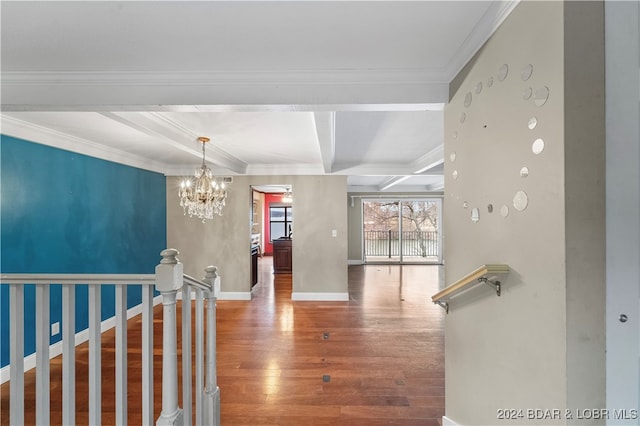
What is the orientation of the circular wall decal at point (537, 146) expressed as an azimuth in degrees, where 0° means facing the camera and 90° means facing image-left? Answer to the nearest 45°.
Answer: approximately 45°

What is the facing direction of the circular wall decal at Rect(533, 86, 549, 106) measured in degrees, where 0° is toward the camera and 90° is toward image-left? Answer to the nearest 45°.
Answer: approximately 45°

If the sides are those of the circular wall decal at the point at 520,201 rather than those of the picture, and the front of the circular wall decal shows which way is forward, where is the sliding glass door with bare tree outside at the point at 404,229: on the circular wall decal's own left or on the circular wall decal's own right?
on the circular wall decal's own right

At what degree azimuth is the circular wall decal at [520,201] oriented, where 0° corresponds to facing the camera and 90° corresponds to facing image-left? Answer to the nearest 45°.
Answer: approximately 45°
